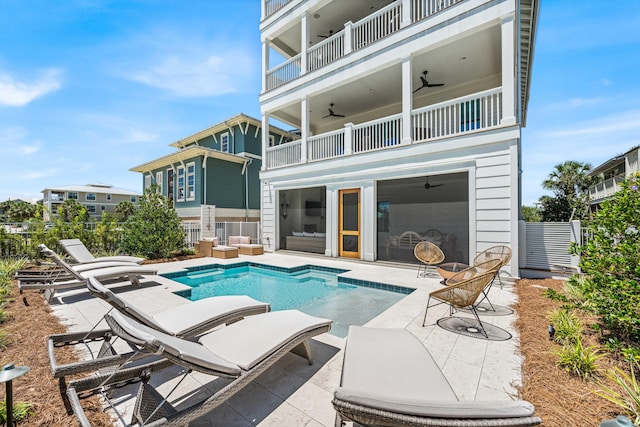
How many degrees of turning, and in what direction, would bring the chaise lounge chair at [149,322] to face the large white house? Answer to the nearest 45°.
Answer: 0° — it already faces it

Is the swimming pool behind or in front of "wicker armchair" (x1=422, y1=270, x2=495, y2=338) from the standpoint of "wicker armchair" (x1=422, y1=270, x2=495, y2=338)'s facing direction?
in front

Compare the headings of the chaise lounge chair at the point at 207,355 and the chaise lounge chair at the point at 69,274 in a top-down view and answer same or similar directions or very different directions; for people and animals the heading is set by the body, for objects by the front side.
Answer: same or similar directions

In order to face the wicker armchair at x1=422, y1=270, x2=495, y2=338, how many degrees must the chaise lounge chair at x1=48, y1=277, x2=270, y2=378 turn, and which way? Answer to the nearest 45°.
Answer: approximately 45° to its right

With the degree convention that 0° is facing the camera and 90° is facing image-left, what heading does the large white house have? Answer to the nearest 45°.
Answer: approximately 45°

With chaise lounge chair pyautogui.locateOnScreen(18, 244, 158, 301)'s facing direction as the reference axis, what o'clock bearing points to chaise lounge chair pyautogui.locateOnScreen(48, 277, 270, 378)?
chaise lounge chair pyautogui.locateOnScreen(48, 277, 270, 378) is roughly at 4 o'clock from chaise lounge chair pyautogui.locateOnScreen(18, 244, 158, 301).

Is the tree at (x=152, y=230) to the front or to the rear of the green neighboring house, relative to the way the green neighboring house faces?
to the front

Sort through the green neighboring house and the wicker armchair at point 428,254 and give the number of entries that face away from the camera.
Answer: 0

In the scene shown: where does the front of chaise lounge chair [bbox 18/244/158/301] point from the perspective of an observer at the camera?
facing away from the viewer and to the right of the viewer

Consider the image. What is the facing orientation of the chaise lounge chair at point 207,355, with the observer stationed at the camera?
facing away from the viewer and to the right of the viewer

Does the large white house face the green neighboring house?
no

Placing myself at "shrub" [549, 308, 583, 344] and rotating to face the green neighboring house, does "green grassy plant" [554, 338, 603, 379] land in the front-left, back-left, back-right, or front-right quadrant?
back-left

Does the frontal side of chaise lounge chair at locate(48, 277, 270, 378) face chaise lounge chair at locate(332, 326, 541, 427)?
no

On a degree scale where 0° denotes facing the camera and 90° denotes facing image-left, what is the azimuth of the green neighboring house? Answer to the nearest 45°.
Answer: approximately 45°

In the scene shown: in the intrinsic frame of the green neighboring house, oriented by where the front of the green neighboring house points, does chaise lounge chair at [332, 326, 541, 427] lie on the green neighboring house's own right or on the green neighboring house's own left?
on the green neighboring house's own left
